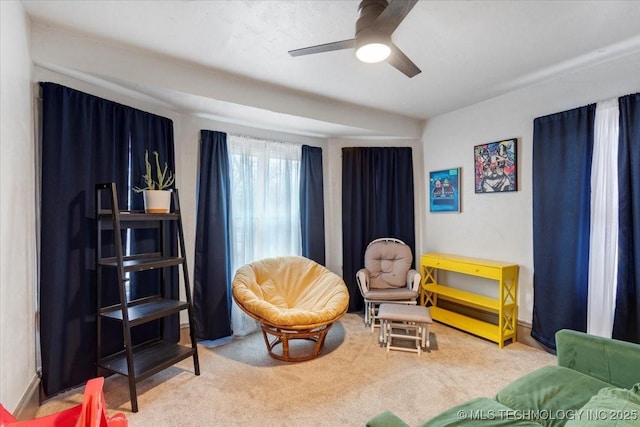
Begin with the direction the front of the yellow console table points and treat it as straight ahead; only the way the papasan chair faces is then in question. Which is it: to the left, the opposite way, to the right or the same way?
to the left

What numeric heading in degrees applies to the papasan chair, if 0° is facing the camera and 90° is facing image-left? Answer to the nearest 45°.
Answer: approximately 0°

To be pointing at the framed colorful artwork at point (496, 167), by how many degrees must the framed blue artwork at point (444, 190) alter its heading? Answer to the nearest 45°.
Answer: approximately 90° to its left

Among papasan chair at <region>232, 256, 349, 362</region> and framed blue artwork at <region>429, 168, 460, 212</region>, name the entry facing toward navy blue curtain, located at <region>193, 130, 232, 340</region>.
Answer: the framed blue artwork

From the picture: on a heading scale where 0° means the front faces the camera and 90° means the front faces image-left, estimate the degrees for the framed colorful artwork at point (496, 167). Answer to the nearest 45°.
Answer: approximately 45°

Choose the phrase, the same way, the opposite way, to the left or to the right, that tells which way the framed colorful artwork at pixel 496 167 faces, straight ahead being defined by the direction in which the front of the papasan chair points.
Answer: to the right

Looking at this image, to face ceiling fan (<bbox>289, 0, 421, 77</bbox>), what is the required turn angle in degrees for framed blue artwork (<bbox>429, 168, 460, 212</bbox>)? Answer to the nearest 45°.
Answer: approximately 45° to its left

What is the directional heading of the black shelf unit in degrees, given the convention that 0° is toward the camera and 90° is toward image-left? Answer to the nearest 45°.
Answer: approximately 315°

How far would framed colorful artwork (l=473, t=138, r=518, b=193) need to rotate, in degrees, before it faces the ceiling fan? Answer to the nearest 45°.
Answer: approximately 45° to its left

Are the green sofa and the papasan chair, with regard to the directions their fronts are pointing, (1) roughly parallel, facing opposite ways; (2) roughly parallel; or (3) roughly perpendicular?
roughly perpendicular
